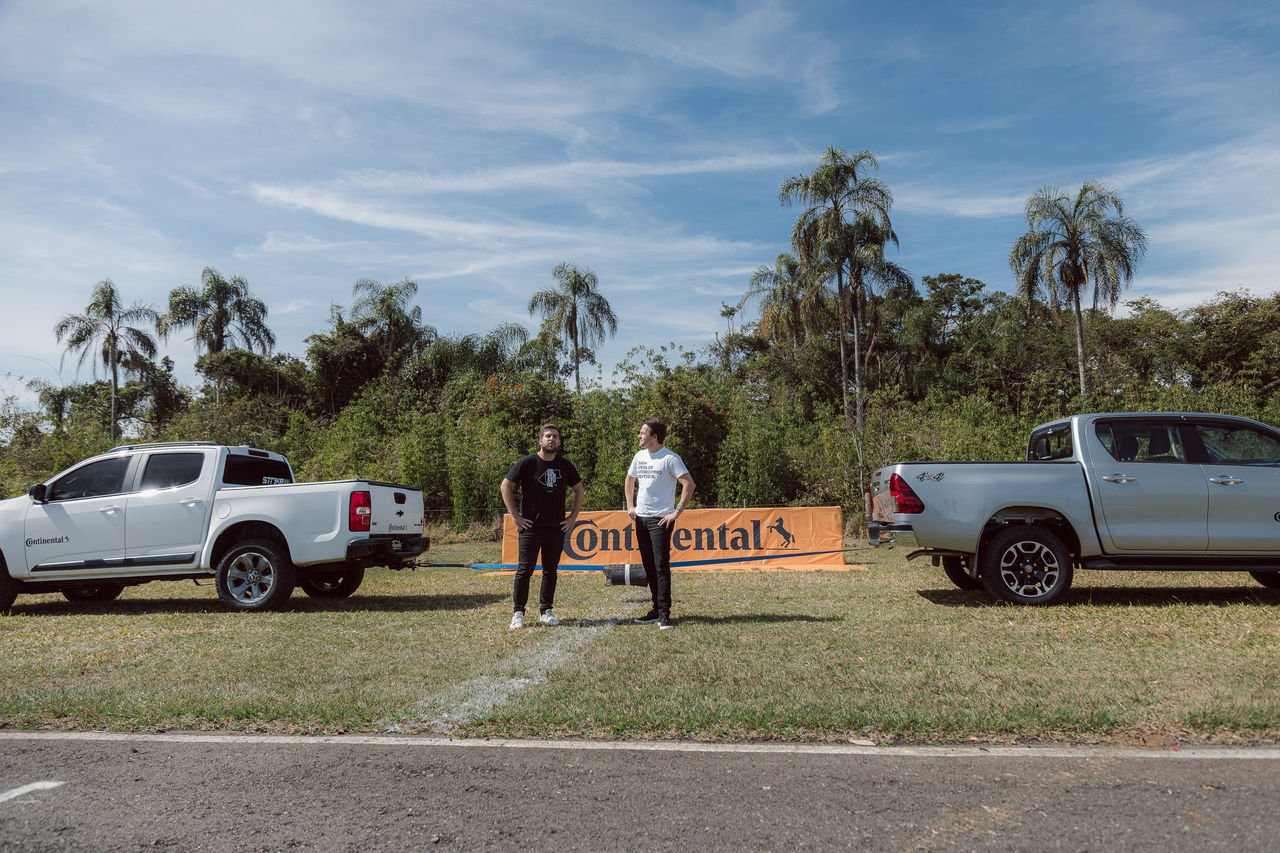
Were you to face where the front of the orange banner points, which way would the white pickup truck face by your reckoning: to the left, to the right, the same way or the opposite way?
to the right

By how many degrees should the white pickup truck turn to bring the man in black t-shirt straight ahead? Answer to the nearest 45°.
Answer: approximately 180°

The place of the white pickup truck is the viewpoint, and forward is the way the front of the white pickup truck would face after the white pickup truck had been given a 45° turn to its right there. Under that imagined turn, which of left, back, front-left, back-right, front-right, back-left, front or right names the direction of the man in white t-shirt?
back-right

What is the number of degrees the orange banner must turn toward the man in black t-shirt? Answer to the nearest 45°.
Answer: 0° — it already faces them

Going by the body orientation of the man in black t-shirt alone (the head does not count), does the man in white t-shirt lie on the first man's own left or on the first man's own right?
on the first man's own left

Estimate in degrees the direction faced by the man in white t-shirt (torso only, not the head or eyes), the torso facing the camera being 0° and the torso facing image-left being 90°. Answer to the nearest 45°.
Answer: approximately 45°

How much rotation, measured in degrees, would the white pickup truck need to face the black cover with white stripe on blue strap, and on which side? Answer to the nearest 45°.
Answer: approximately 180°

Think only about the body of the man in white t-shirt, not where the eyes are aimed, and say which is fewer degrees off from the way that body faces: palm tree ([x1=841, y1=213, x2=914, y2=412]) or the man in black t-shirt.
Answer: the man in black t-shirt

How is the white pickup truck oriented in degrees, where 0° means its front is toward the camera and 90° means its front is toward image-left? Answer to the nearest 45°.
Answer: approximately 135°

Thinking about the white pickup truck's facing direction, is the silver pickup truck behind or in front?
behind

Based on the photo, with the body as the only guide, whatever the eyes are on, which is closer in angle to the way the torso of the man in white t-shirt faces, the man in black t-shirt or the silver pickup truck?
the man in black t-shirt
